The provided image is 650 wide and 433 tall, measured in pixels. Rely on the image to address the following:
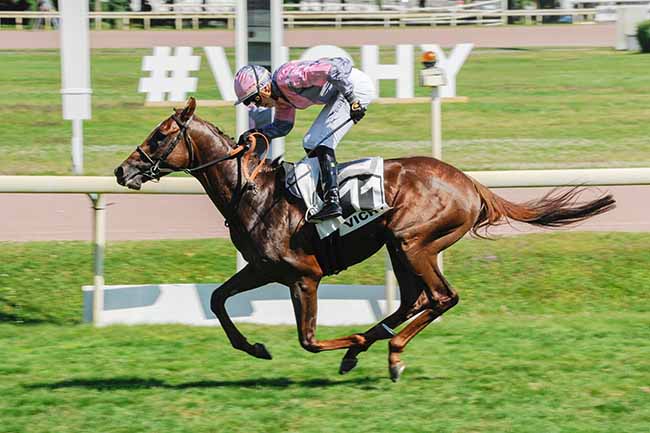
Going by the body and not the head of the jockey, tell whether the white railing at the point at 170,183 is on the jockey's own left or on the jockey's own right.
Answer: on the jockey's own right

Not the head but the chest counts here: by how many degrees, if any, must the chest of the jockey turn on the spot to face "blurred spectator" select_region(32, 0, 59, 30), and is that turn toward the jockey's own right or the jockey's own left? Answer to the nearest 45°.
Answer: approximately 90° to the jockey's own right

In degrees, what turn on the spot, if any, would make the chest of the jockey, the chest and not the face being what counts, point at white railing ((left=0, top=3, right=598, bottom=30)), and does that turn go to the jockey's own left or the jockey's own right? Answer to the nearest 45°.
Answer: approximately 90° to the jockey's own right

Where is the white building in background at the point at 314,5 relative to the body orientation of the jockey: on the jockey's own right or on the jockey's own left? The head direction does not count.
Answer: on the jockey's own right

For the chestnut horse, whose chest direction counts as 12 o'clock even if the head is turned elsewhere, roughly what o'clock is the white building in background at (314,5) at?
The white building in background is roughly at 3 o'clock from the chestnut horse.

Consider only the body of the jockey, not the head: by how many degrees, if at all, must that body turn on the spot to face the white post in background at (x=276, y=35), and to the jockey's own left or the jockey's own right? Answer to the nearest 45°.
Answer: approximately 90° to the jockey's own right

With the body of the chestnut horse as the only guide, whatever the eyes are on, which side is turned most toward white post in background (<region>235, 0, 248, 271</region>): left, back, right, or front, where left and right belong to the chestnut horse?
right

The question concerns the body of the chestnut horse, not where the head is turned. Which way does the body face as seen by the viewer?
to the viewer's left

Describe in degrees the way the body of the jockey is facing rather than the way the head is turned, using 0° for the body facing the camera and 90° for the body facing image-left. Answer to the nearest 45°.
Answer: approximately 90°

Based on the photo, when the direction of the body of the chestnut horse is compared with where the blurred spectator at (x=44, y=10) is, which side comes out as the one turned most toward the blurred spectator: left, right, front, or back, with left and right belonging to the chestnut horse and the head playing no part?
right

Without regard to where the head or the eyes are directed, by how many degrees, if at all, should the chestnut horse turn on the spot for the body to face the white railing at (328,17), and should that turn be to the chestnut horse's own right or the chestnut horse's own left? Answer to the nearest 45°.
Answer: approximately 90° to the chestnut horse's own right

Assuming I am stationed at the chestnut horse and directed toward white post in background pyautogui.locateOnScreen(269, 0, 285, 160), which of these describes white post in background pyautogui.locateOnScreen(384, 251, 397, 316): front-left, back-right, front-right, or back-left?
front-right
